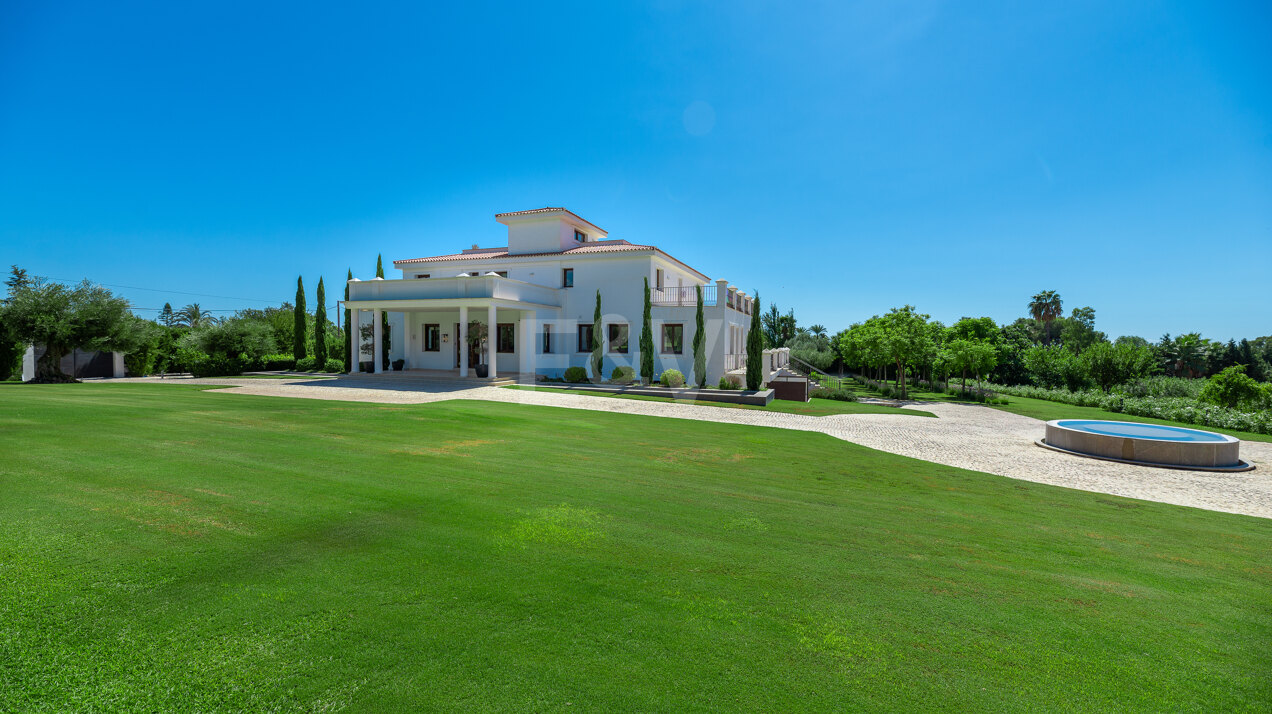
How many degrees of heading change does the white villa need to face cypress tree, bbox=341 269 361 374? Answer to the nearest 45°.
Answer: approximately 45° to its right

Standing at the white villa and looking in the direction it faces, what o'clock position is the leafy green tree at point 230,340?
The leafy green tree is roughly at 2 o'clock from the white villa.

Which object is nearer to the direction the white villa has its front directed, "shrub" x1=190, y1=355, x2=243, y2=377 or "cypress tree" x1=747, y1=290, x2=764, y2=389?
the shrub

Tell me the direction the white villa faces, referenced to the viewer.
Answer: facing the viewer and to the left of the viewer

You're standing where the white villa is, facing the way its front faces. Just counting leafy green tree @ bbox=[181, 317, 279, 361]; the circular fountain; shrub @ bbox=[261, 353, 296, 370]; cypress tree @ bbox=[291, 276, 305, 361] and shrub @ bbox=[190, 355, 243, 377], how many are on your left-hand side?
1

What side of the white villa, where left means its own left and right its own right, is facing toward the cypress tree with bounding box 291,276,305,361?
right

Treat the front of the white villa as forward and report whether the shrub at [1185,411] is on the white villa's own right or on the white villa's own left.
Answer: on the white villa's own left

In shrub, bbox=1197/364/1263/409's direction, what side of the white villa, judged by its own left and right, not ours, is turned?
left

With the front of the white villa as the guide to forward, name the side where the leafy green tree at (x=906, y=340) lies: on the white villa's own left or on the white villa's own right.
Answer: on the white villa's own left

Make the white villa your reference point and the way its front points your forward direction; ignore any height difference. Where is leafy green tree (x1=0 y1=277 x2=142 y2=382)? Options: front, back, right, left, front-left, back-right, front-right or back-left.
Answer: front-right

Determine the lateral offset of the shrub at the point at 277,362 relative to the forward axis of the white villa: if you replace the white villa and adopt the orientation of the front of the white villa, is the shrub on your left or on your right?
on your right

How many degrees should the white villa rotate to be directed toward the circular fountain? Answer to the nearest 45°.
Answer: approximately 90° to its left

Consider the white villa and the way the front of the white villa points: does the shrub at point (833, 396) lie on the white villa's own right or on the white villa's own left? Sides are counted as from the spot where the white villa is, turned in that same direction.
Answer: on the white villa's own left

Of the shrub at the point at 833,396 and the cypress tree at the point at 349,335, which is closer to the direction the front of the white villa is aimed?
the cypress tree
